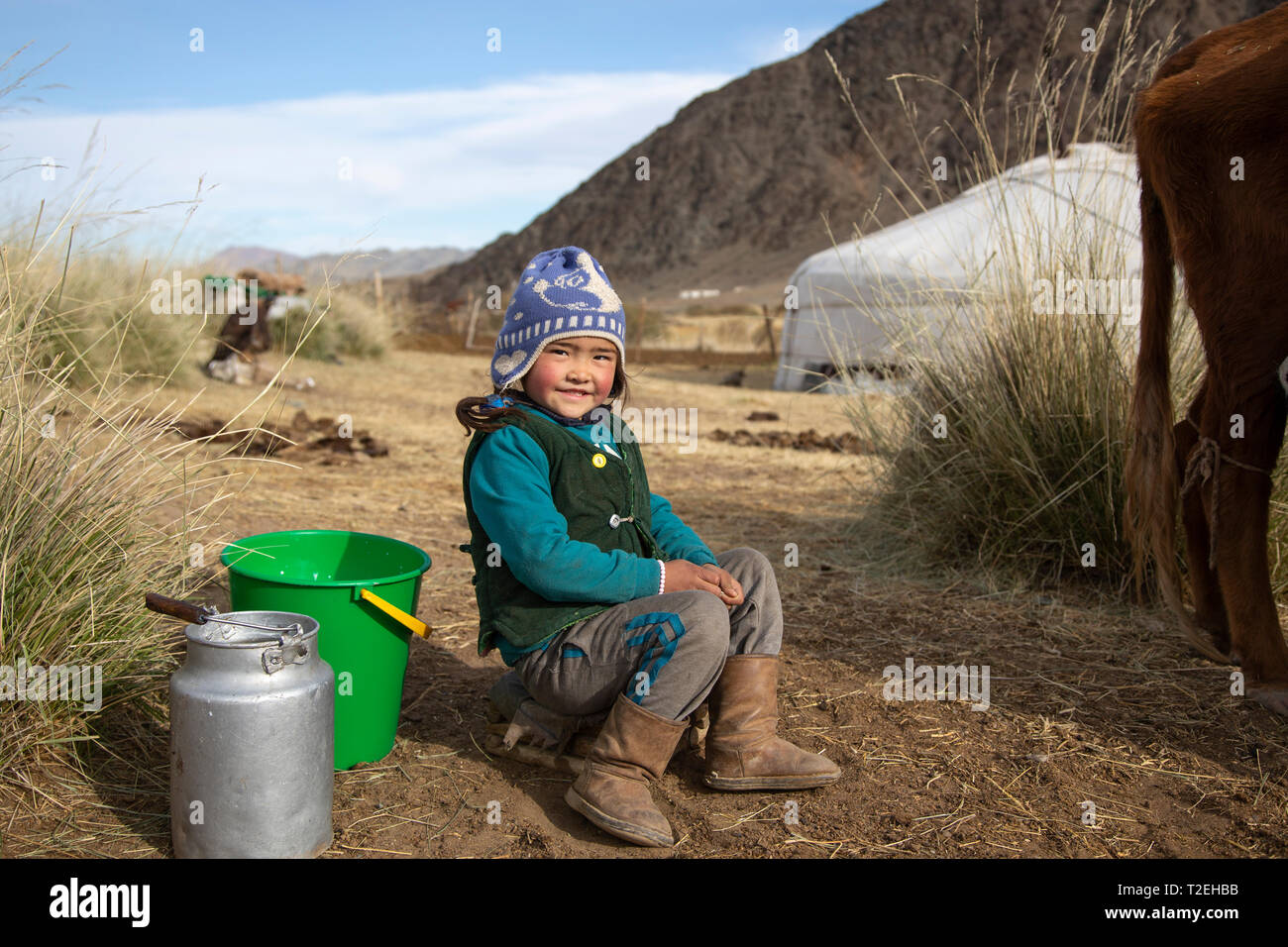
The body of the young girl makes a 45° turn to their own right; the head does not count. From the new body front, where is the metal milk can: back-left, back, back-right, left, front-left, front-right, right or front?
front-right

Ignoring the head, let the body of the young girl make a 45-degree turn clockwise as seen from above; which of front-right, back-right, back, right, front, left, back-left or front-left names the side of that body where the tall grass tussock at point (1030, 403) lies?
back-left

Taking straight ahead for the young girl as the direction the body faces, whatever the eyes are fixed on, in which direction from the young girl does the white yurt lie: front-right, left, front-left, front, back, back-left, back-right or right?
left

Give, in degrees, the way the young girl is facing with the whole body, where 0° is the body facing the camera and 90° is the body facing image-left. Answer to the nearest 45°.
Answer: approximately 315°
